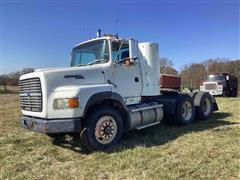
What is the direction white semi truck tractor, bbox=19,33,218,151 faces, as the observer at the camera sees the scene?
facing the viewer and to the left of the viewer
